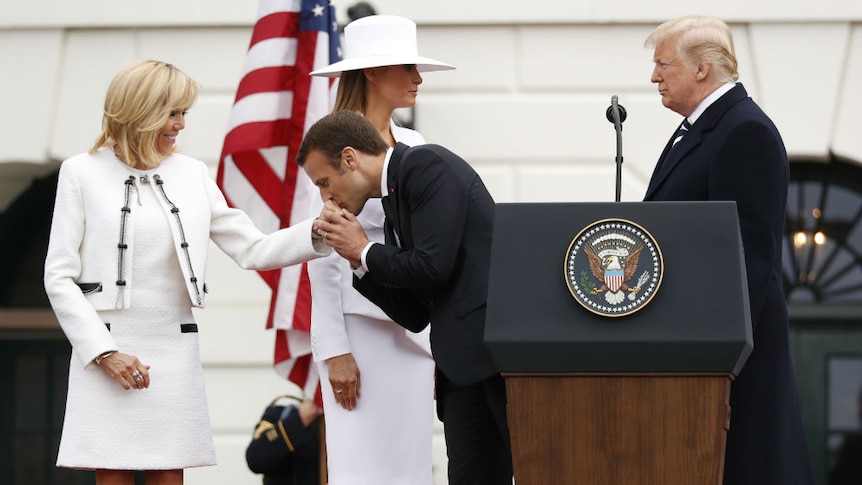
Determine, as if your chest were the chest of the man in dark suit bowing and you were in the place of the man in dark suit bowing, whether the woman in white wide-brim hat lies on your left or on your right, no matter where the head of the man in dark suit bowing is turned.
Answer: on your right

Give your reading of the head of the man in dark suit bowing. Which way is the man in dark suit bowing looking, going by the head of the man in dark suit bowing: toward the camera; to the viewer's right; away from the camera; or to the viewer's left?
to the viewer's left

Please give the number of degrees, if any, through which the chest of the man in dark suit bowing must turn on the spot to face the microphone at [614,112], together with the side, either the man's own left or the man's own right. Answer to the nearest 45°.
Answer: approximately 180°

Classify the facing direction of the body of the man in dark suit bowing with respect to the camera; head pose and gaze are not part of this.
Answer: to the viewer's left

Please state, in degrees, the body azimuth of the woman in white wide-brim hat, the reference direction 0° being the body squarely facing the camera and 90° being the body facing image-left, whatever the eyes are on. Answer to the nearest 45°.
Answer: approximately 315°

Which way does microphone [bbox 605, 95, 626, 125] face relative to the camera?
away from the camera
